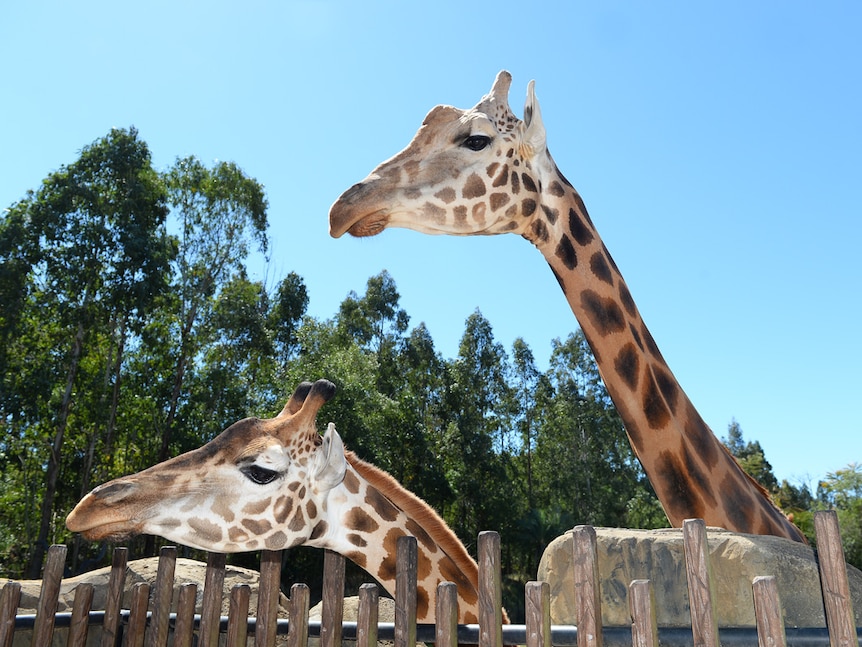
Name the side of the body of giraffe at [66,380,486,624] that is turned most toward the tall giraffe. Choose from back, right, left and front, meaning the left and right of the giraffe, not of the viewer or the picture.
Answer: back

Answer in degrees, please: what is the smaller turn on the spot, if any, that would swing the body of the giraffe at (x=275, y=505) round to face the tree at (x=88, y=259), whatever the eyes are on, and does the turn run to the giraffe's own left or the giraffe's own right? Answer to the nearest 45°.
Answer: approximately 90° to the giraffe's own right

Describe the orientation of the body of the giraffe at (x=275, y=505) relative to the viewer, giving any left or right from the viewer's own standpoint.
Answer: facing to the left of the viewer

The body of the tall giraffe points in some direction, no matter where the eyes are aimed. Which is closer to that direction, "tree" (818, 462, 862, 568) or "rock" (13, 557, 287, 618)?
the rock

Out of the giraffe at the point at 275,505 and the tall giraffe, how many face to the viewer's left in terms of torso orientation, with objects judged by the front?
2

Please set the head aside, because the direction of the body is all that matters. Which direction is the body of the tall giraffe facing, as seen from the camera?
to the viewer's left

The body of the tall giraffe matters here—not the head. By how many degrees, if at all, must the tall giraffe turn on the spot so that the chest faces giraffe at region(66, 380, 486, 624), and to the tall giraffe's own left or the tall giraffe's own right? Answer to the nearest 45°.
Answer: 0° — it already faces it

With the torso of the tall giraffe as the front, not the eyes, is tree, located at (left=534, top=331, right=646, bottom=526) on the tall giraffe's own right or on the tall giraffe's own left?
on the tall giraffe's own right
